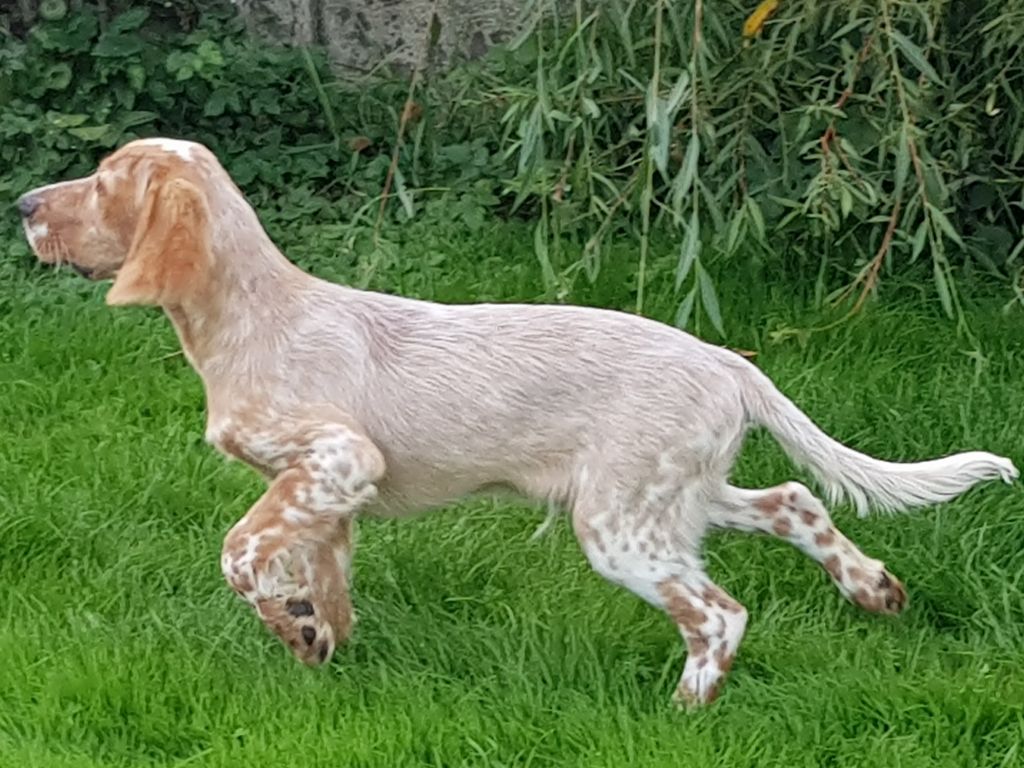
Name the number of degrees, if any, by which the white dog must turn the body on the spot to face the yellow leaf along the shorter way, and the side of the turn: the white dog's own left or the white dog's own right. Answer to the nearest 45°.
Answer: approximately 135° to the white dog's own right

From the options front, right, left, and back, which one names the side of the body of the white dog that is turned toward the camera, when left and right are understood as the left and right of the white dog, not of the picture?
left
